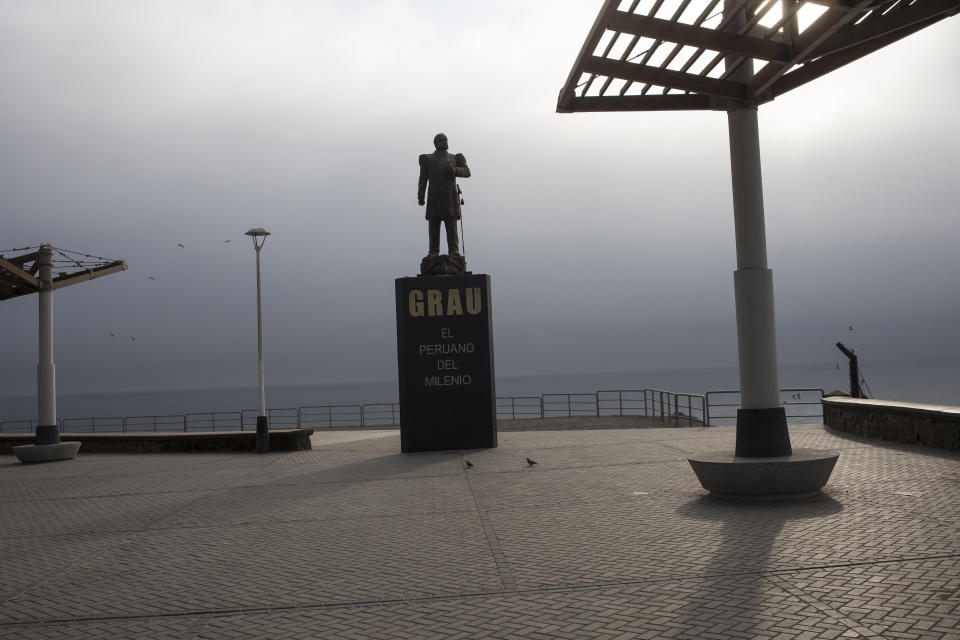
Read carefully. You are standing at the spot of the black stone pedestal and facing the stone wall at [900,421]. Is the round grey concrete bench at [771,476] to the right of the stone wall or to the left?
right

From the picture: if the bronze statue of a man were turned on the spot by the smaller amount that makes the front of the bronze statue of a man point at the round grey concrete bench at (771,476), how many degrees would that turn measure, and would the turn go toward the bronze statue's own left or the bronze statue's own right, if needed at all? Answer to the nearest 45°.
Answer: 0° — it already faces it

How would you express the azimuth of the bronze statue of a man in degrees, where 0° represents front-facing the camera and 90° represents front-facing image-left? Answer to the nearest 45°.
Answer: approximately 0°

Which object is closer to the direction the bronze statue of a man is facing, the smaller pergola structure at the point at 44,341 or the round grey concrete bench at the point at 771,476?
the round grey concrete bench

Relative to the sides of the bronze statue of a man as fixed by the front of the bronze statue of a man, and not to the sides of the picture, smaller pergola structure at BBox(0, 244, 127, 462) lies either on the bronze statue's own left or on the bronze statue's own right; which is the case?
on the bronze statue's own right
